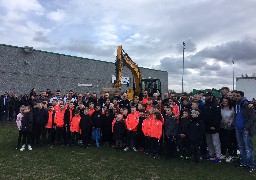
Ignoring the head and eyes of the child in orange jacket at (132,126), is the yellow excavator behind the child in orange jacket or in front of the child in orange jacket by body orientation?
behind

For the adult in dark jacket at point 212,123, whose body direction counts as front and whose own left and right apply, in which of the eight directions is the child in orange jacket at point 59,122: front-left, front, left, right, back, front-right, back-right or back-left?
front-right

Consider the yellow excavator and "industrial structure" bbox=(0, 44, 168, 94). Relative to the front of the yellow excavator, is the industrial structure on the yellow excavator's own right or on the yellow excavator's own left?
on the yellow excavator's own right

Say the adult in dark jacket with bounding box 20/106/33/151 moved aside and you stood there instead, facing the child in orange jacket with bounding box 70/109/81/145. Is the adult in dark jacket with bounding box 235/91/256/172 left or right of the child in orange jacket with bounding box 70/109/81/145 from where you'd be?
right

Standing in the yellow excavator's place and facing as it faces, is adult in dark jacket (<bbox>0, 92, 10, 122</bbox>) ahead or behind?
ahead

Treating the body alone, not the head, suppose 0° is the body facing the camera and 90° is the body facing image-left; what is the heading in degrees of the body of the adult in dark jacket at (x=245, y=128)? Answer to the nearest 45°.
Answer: approximately 45°

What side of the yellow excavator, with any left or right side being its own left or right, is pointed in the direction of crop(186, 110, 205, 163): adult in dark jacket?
left

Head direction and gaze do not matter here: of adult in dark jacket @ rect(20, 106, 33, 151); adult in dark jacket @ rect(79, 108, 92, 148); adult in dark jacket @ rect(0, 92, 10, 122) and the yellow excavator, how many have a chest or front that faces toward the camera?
3

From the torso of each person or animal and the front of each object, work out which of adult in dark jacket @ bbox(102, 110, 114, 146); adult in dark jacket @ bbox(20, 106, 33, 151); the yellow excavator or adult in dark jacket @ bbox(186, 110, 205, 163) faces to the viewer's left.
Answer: the yellow excavator

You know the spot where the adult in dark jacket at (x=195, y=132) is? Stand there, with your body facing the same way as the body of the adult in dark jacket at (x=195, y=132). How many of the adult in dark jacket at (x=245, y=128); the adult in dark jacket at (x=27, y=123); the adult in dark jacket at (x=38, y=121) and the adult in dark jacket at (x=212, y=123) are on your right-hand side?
2

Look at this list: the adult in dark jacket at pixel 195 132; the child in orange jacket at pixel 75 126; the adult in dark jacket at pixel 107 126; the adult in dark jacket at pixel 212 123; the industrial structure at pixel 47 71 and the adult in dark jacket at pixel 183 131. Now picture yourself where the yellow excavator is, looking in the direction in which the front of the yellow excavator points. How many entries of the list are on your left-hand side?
5
